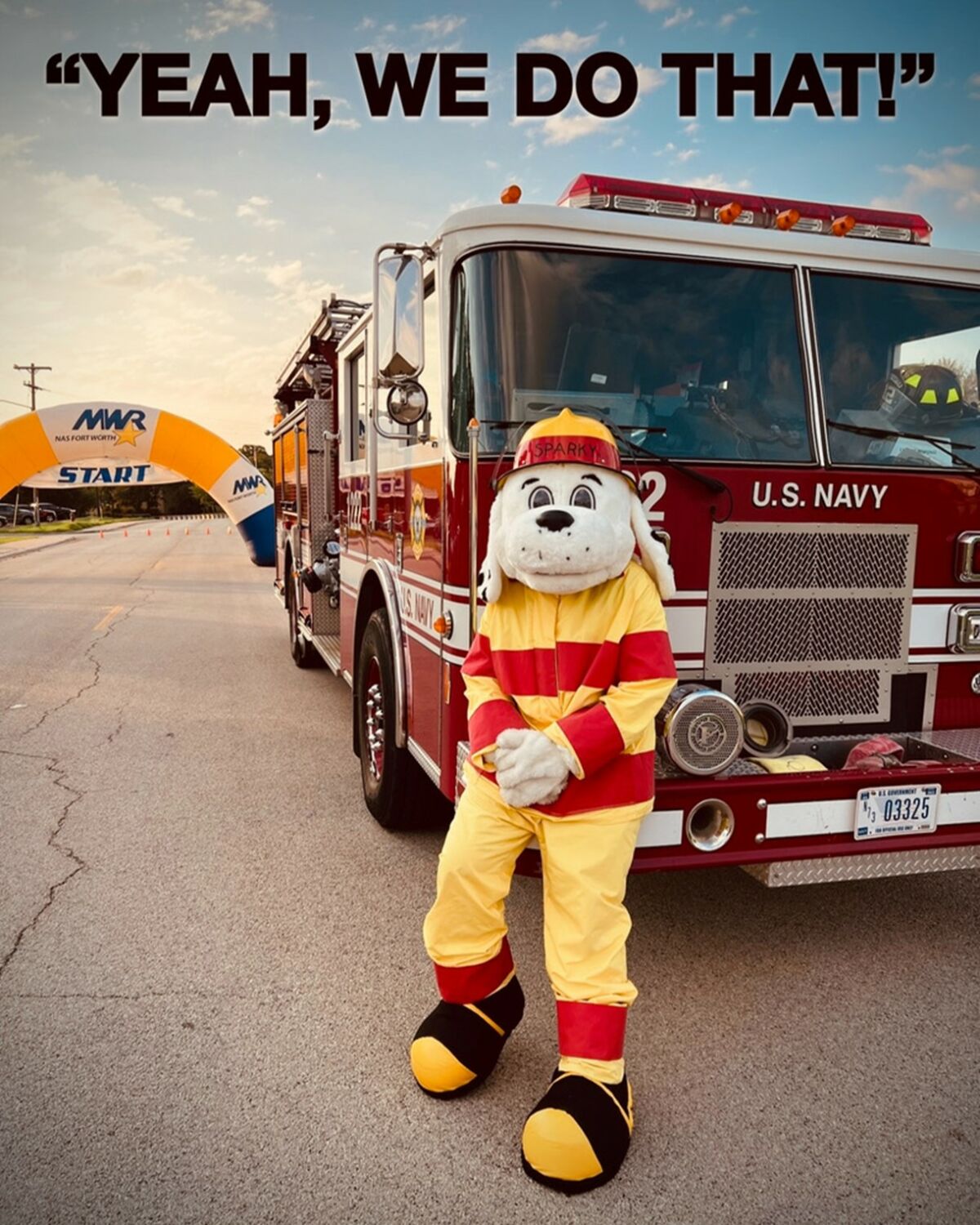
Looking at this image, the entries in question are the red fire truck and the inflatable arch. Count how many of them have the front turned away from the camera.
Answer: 0

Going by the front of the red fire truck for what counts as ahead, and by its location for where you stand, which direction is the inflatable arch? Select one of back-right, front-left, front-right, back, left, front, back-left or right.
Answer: back

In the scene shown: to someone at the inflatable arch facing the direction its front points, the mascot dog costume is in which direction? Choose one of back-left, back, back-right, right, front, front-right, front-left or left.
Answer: front

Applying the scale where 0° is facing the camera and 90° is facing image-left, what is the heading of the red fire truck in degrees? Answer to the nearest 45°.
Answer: approximately 315°

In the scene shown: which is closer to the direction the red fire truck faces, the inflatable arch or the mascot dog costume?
the mascot dog costume

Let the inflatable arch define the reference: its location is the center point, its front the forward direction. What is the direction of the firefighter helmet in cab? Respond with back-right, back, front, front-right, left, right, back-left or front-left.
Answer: front

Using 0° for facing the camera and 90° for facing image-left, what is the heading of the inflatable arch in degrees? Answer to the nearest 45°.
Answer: approximately 0°

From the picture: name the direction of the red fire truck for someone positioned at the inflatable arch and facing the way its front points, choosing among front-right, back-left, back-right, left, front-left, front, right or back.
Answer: front

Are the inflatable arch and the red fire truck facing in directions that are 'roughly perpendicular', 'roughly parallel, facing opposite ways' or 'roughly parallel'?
roughly parallel
